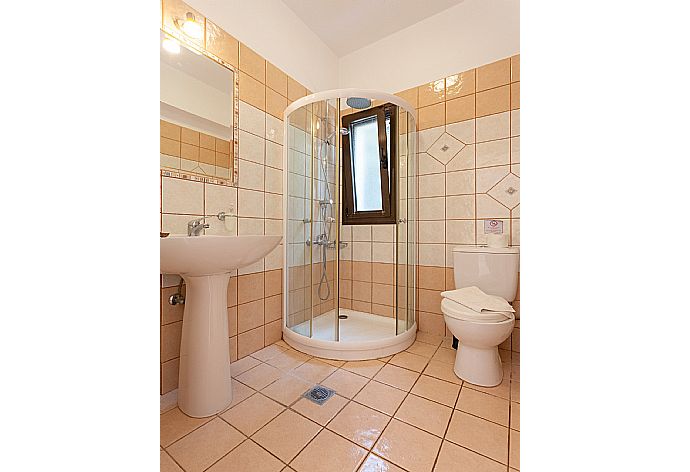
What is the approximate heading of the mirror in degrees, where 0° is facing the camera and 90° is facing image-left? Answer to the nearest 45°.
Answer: approximately 315°

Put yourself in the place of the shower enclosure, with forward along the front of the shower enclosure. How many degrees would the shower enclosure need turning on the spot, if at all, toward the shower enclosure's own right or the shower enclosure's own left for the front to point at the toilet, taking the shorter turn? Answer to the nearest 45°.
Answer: approximately 45° to the shower enclosure's own left

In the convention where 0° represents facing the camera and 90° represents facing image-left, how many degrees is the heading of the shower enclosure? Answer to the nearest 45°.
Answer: approximately 0°

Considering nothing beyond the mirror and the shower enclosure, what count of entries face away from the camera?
0

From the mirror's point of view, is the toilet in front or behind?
in front

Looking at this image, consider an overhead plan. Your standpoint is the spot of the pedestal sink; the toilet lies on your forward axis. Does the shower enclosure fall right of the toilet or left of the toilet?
left

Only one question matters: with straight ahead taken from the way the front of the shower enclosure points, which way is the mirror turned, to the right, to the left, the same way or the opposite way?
to the left

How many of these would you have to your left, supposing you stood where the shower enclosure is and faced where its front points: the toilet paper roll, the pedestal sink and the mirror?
1
